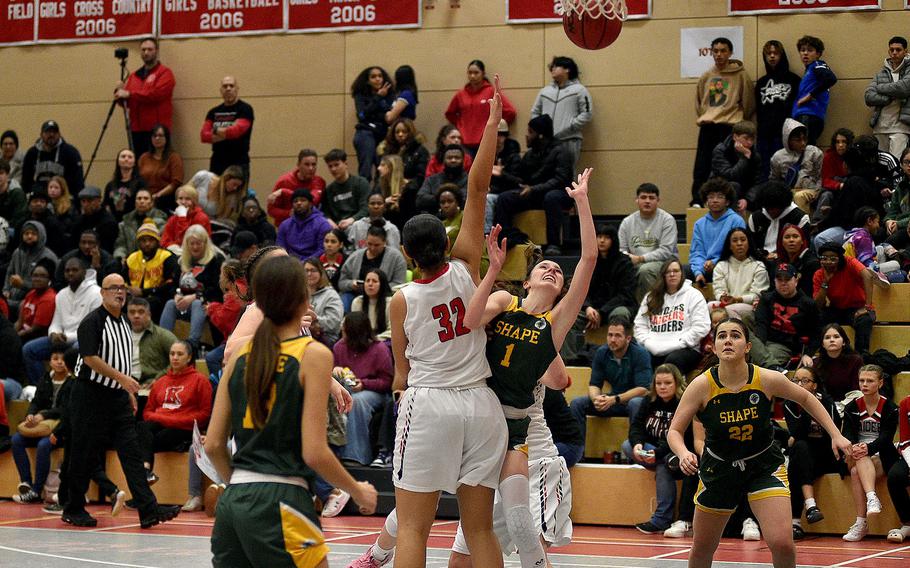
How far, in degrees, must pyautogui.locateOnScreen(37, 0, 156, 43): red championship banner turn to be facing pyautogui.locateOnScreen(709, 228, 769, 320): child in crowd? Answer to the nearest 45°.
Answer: approximately 45° to its left

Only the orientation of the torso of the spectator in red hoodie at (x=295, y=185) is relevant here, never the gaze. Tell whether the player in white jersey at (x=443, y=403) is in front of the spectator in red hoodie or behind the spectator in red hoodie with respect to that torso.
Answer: in front

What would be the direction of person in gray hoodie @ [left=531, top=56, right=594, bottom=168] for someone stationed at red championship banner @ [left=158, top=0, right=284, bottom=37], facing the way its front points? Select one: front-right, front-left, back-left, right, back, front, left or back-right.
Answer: front-left

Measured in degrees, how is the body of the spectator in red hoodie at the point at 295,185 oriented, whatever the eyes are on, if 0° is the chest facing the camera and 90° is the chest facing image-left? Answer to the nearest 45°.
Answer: approximately 315°

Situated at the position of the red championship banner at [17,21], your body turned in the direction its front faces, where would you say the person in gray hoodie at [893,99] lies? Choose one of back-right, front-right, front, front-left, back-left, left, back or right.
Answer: front-left

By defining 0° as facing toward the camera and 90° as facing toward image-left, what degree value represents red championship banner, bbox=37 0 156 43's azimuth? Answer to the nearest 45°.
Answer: approximately 0°

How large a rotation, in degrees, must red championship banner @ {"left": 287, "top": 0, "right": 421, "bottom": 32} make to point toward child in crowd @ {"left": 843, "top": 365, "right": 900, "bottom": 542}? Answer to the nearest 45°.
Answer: approximately 45° to its left

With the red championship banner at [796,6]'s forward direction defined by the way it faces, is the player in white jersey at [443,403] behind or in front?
in front
